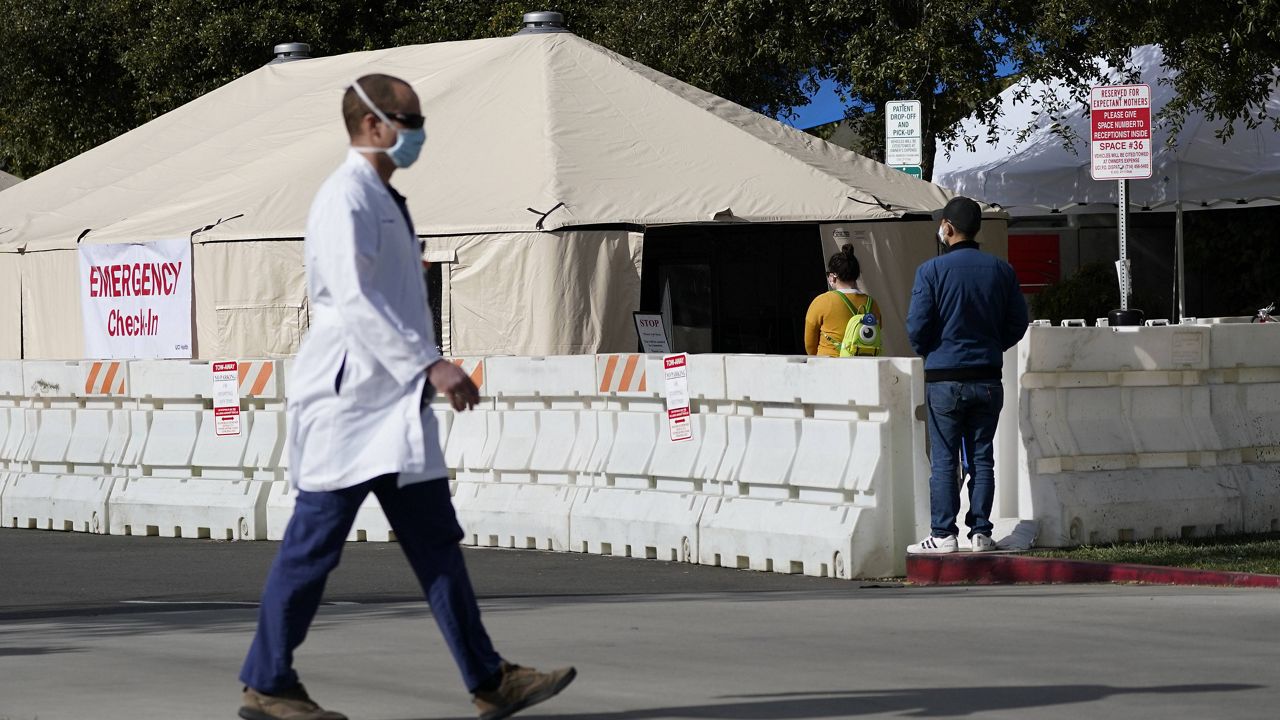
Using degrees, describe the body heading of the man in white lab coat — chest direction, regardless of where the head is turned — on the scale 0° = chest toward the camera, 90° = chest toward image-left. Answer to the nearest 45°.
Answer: approximately 270°

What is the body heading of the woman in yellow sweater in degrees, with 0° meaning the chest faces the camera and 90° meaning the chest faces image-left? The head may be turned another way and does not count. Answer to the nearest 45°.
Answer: approximately 135°

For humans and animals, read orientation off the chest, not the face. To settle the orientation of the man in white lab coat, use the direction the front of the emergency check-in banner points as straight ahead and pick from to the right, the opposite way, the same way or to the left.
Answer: to the left

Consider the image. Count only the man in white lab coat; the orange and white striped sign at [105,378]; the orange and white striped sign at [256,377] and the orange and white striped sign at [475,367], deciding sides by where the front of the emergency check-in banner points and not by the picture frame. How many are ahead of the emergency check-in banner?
4

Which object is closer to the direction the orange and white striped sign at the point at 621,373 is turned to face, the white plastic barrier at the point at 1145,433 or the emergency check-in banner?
the white plastic barrier

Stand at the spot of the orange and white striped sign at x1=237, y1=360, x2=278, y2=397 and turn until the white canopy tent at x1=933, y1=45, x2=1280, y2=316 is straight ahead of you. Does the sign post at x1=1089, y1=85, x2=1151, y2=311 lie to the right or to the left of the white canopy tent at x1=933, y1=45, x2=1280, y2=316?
right

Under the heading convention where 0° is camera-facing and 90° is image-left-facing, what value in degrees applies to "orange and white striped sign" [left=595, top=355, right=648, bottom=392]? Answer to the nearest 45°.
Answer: approximately 0°

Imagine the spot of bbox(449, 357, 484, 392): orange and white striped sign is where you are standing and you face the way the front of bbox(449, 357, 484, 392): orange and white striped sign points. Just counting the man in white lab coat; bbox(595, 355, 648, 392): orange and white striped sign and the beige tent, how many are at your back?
1

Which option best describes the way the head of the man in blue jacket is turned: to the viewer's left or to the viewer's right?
to the viewer's left

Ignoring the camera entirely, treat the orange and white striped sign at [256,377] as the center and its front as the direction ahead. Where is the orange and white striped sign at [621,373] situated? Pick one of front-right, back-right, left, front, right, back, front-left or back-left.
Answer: front-left
